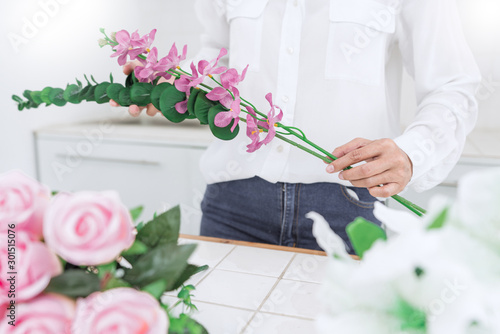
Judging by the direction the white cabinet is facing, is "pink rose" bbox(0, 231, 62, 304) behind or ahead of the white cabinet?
ahead

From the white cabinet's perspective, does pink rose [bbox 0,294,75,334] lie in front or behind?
in front

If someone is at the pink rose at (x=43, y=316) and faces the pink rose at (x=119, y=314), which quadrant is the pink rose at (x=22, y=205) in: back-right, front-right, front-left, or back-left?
back-left

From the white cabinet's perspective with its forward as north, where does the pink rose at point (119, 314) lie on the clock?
The pink rose is roughly at 12 o'clock from the white cabinet.

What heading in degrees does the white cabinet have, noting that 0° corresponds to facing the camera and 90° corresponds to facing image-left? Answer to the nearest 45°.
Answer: approximately 0°

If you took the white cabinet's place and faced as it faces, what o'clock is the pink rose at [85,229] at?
The pink rose is roughly at 12 o'clock from the white cabinet.

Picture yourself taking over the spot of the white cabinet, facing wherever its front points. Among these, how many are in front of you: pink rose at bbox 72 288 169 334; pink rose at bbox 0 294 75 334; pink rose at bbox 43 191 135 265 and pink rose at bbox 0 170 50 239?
4

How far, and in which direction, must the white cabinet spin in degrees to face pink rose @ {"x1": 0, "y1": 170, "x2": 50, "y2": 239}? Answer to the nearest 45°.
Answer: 0° — it already faces it

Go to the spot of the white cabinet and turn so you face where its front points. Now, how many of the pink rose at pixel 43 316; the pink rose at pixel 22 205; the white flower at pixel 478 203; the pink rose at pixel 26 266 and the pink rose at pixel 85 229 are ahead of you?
5

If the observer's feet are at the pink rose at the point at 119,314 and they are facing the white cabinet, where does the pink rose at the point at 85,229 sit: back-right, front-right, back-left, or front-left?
front-left

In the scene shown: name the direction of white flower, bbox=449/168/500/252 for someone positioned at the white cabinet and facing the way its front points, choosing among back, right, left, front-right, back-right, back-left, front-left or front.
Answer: front
